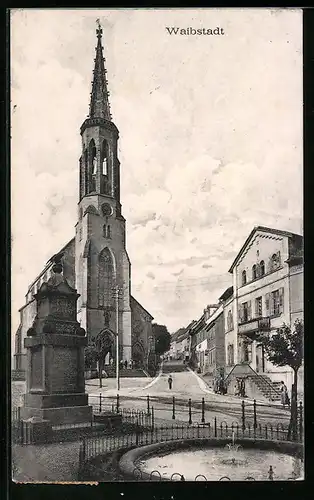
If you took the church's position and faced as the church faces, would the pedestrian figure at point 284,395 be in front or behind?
in front

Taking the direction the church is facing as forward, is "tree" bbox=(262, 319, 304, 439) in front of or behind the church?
in front

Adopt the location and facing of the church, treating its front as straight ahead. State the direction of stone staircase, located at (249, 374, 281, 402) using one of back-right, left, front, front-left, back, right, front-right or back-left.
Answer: front-left

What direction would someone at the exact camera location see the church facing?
facing the viewer and to the right of the viewer
